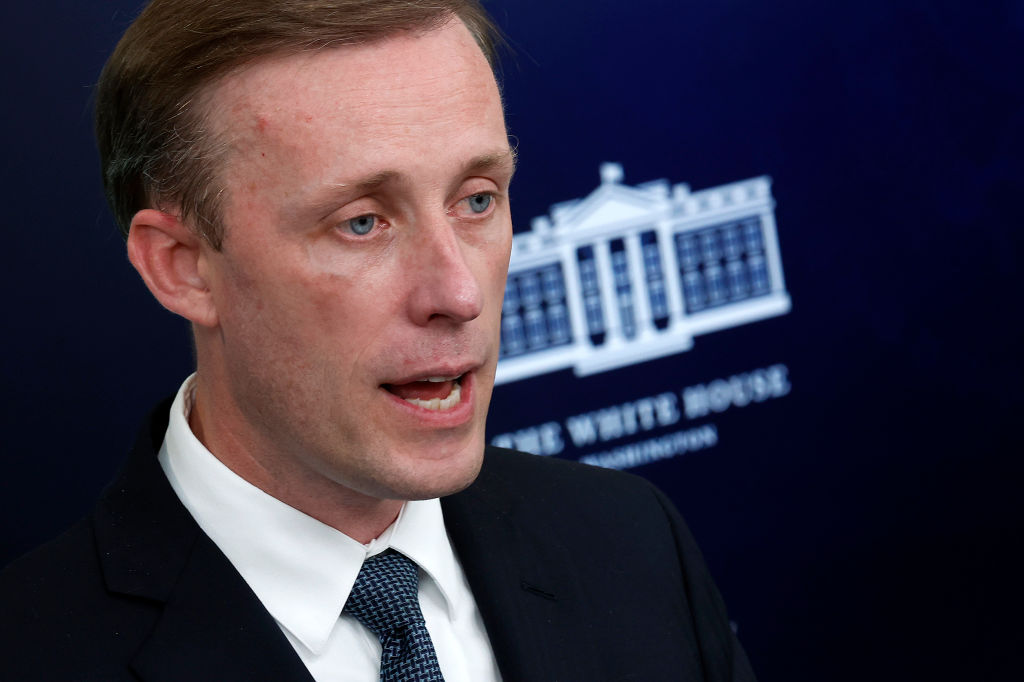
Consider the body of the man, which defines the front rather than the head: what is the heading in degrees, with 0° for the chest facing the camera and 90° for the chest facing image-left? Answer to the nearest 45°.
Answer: approximately 315°
